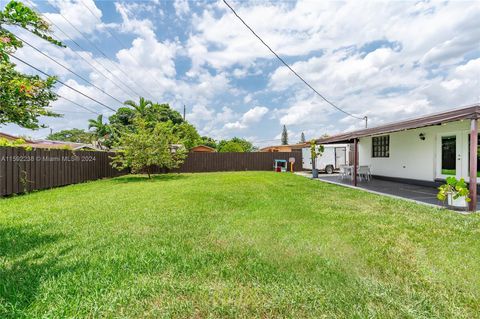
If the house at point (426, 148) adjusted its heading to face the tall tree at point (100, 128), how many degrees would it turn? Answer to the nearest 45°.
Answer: approximately 45° to its right

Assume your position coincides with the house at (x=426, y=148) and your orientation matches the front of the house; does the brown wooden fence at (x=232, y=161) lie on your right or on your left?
on your right

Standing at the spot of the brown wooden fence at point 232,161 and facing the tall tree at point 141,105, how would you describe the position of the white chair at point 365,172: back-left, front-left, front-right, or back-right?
back-left

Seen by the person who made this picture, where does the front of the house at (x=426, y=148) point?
facing the viewer and to the left of the viewer

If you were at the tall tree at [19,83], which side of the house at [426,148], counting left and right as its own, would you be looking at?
front

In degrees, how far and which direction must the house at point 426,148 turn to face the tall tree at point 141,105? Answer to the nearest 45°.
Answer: approximately 45° to its right

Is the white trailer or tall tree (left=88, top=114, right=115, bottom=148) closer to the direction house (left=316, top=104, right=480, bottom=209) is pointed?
the tall tree

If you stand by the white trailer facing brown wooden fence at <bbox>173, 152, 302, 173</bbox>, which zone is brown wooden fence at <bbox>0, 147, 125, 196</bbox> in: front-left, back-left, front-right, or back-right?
front-left

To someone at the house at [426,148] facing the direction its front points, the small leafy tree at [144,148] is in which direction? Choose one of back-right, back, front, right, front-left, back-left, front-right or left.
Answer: front-right

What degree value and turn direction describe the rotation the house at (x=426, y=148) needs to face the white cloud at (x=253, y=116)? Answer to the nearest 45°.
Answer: approximately 90° to its right
